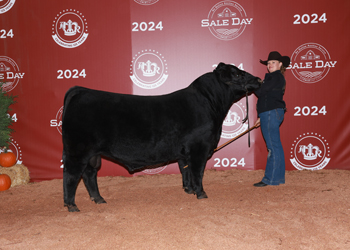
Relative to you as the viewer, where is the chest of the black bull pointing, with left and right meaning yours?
facing to the right of the viewer

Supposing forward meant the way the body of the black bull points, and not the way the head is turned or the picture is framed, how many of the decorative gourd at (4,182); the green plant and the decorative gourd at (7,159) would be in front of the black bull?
0

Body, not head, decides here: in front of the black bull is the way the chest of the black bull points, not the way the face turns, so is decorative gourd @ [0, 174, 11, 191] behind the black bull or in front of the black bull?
behind

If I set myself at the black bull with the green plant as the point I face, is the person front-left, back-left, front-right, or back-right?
back-right

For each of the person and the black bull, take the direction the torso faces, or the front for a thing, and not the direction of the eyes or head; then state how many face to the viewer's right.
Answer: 1

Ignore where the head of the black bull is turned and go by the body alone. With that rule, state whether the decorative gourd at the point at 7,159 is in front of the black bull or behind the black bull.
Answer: behind
